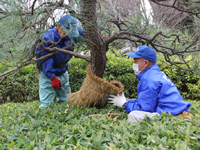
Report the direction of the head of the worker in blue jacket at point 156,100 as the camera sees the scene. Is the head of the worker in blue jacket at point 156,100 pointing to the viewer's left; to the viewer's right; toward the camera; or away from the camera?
to the viewer's left

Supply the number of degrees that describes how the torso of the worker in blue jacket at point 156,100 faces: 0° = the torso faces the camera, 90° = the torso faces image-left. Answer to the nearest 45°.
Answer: approximately 90°
